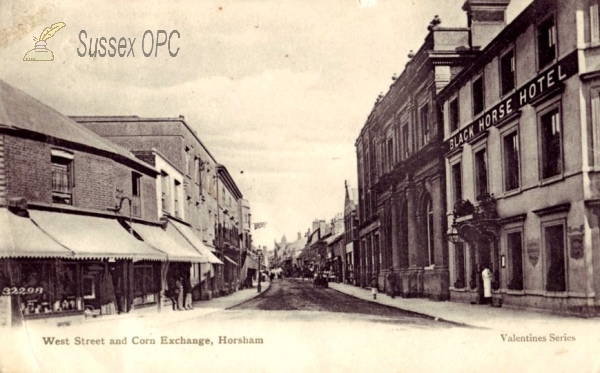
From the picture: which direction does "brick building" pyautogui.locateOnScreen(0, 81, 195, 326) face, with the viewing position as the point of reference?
facing the viewer and to the right of the viewer

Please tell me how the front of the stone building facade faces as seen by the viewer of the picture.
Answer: facing the viewer and to the left of the viewer

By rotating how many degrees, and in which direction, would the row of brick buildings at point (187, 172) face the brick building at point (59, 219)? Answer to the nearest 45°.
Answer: approximately 90° to its right

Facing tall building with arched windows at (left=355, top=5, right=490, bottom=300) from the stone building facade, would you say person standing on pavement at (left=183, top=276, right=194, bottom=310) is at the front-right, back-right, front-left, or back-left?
front-left

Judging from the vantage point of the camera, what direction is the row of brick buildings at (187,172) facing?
facing to the right of the viewer

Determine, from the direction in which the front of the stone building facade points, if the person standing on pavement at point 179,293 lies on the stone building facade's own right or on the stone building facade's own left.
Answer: on the stone building facade's own right

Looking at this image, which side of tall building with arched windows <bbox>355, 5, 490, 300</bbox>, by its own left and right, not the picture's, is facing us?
left

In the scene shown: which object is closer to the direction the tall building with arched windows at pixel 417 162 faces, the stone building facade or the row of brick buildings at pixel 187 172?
the row of brick buildings
